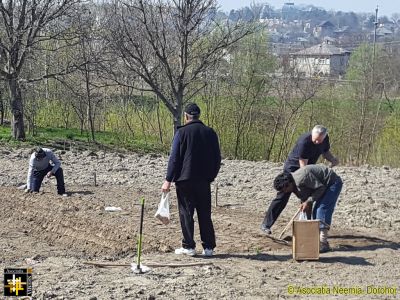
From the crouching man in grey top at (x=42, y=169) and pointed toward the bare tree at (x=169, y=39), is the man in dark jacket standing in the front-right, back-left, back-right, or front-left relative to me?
back-right

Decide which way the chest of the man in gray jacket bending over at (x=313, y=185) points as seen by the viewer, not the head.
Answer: to the viewer's left

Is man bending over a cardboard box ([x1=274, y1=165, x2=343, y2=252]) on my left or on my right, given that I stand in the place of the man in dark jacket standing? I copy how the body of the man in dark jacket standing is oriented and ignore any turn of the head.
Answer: on my right

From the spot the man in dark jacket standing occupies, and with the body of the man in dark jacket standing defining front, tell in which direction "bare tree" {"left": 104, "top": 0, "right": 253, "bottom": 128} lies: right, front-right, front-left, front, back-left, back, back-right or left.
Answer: front-right

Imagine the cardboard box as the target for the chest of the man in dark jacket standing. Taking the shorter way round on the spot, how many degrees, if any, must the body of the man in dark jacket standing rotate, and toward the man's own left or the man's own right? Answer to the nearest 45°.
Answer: approximately 135° to the man's own right

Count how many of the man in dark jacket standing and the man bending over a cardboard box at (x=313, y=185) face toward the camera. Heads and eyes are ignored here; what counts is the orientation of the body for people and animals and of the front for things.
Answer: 0

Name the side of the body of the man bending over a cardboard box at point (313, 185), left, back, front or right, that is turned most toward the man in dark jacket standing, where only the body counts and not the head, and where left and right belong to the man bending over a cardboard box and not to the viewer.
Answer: front

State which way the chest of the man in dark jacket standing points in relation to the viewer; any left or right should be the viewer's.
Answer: facing away from the viewer and to the left of the viewer

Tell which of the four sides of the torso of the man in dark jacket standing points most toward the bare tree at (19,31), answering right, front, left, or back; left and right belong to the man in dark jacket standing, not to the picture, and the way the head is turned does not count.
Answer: front

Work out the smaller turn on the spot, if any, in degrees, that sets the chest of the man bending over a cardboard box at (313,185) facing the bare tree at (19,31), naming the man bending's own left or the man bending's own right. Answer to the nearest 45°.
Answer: approximately 45° to the man bending's own right
